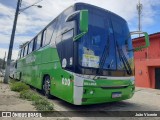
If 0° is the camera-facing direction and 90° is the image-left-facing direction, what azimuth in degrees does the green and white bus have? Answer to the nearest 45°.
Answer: approximately 315°
